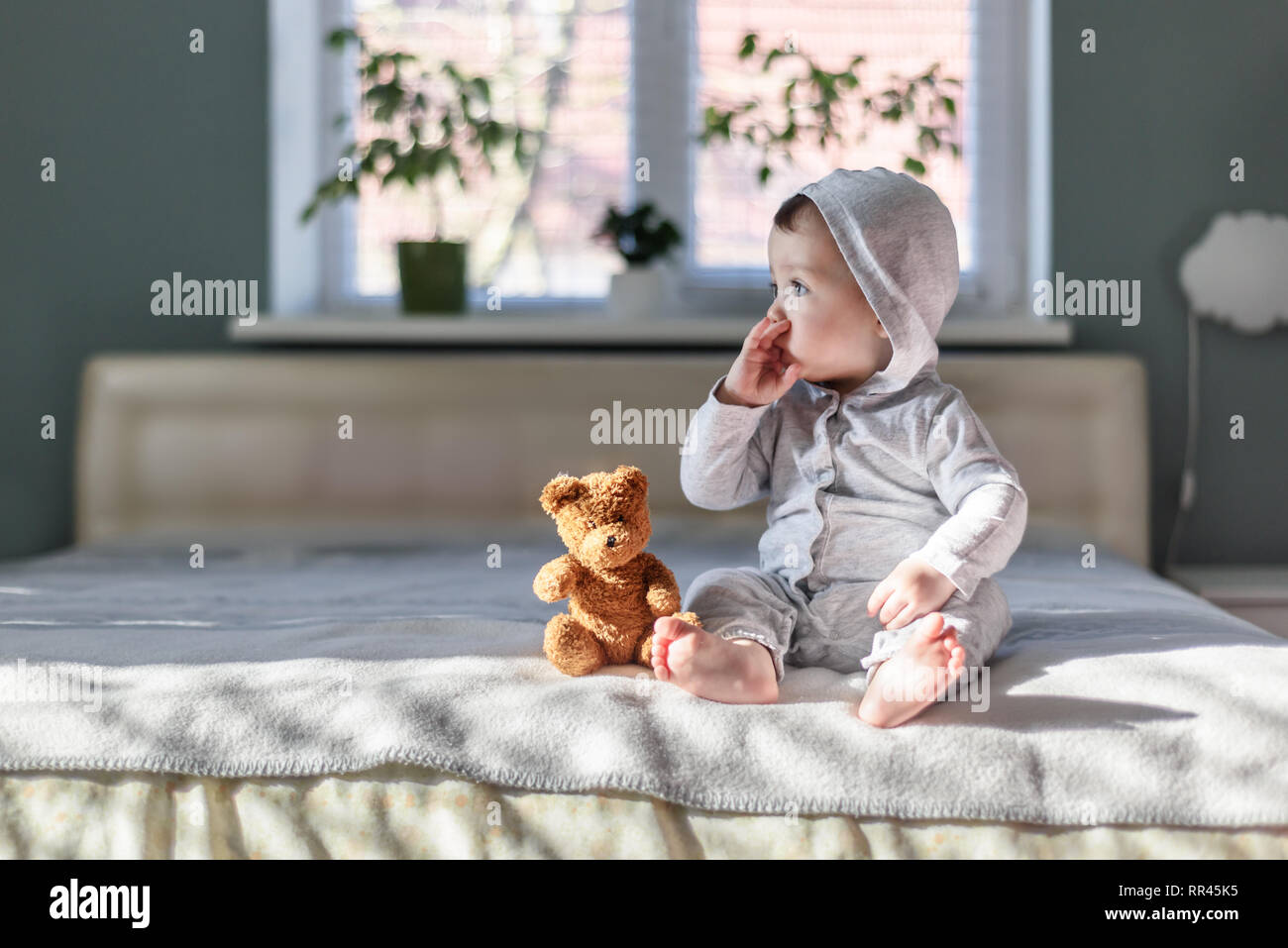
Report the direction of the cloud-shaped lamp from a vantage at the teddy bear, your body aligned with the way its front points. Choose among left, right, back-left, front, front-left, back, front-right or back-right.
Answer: back-left

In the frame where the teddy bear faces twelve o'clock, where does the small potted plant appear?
The small potted plant is roughly at 6 o'clock from the teddy bear.

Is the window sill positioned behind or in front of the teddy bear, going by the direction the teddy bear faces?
behind

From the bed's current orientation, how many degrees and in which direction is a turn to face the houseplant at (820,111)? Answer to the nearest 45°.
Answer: approximately 180°

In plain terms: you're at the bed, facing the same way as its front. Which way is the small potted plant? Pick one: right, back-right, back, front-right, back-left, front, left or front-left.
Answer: back

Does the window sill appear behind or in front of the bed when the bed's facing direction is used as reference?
behind

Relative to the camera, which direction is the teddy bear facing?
toward the camera

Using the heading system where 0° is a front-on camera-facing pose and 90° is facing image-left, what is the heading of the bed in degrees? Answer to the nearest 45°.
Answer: approximately 0°

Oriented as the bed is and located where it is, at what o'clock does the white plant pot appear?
The white plant pot is roughly at 6 o'clock from the bed.
